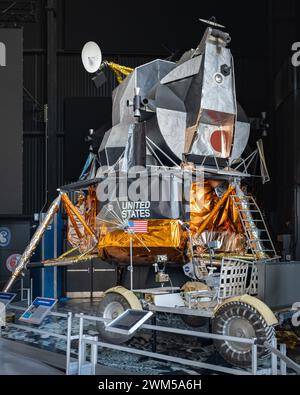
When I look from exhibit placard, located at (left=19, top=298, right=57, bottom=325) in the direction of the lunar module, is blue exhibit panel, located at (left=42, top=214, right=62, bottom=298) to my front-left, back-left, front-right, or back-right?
front-left

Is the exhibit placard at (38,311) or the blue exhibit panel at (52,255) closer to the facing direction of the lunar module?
the exhibit placard

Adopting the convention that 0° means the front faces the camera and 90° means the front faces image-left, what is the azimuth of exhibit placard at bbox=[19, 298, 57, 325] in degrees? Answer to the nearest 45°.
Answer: approximately 45°

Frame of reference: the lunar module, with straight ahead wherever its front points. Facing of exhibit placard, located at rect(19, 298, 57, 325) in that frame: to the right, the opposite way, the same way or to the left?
to the right

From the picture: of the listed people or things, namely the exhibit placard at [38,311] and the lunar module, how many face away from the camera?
0

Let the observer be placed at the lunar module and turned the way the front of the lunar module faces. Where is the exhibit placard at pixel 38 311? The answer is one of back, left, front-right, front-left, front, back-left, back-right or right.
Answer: right

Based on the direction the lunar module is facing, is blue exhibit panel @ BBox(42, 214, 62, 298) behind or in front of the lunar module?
behind

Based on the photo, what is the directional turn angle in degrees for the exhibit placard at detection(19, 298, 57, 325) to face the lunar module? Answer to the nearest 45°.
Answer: approximately 180°
